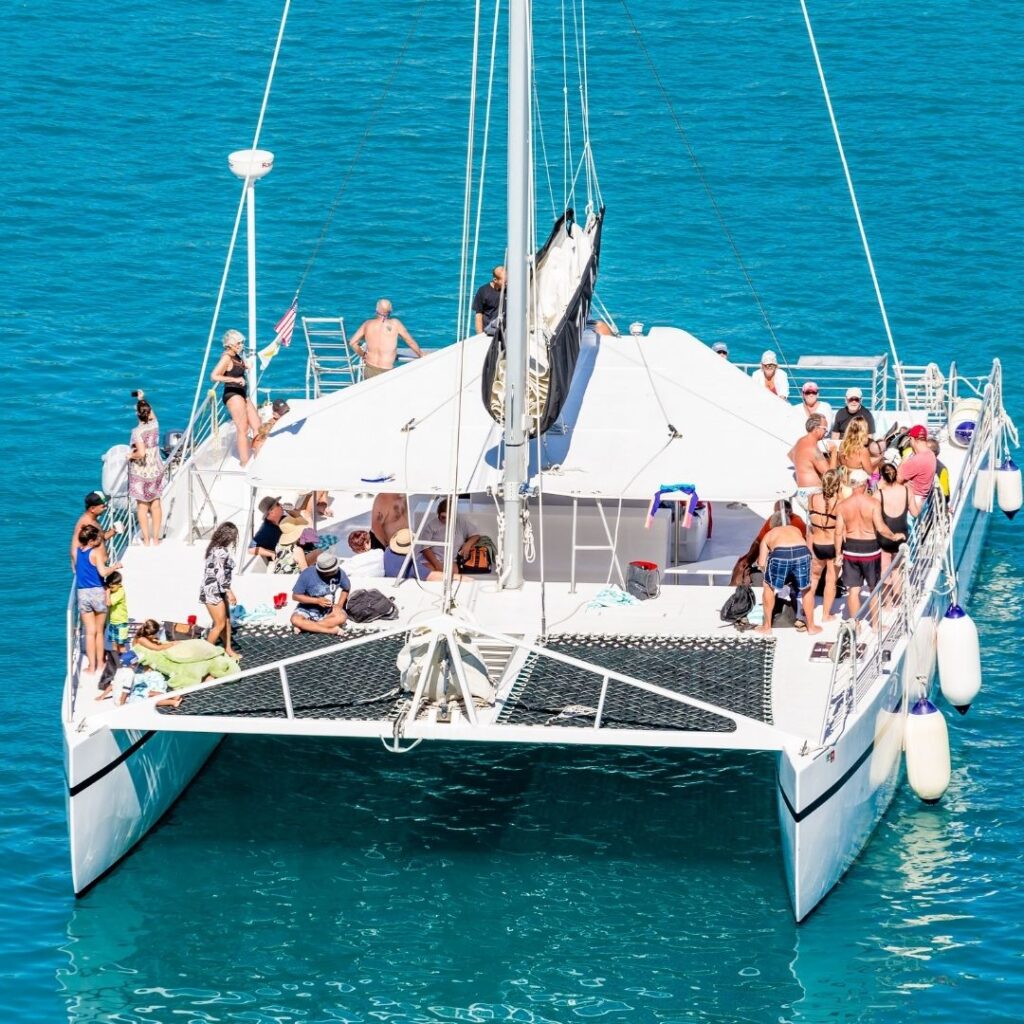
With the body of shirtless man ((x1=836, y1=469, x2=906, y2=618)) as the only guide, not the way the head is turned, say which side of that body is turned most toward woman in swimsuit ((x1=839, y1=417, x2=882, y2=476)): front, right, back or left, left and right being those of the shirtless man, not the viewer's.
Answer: front

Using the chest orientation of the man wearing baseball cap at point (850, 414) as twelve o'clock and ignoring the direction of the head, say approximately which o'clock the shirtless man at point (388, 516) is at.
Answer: The shirtless man is roughly at 2 o'clock from the man wearing baseball cap.

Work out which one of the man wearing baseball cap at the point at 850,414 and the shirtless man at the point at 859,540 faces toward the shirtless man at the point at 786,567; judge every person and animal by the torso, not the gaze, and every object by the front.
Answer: the man wearing baseball cap

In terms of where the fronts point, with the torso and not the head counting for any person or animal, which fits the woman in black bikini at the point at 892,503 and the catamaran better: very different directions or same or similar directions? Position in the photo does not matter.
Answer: very different directions

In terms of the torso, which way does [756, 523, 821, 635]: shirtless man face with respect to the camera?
away from the camera

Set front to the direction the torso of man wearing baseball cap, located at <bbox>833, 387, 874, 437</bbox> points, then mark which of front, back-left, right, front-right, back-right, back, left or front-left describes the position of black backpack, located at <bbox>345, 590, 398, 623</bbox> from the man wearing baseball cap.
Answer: front-right

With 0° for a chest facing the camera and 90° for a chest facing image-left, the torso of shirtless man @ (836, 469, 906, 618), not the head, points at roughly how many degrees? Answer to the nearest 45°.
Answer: approximately 180°

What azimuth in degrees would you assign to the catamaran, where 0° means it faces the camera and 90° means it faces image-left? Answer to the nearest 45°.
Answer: approximately 0°

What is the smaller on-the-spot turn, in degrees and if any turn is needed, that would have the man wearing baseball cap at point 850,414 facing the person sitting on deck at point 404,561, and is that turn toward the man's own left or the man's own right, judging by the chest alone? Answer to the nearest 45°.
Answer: approximately 45° to the man's own right

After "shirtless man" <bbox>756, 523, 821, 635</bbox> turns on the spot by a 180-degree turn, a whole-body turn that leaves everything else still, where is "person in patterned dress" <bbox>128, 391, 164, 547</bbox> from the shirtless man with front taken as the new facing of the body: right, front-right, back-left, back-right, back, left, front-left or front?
right
